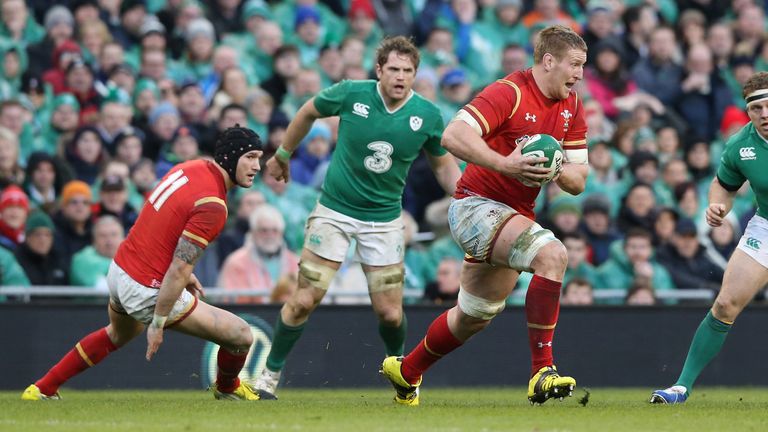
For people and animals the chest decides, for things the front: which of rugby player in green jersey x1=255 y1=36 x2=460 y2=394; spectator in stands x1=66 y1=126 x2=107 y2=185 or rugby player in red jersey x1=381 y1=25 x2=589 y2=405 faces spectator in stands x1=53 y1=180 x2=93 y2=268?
spectator in stands x1=66 y1=126 x2=107 y2=185

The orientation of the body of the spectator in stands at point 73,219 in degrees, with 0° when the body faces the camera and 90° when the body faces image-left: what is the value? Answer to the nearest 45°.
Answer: approximately 0°

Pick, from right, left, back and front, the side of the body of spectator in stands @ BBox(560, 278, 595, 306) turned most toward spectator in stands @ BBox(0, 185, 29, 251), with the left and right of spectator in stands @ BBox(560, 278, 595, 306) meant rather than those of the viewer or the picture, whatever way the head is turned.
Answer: right

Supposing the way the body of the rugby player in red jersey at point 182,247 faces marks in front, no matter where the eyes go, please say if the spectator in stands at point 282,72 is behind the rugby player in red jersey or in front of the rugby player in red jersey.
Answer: in front

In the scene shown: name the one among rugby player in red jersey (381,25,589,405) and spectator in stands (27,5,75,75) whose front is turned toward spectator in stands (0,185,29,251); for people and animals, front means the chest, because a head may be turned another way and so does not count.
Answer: spectator in stands (27,5,75,75)

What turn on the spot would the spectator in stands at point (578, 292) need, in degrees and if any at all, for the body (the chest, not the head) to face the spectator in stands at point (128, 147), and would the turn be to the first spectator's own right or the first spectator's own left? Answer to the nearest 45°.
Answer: approximately 90° to the first spectator's own right

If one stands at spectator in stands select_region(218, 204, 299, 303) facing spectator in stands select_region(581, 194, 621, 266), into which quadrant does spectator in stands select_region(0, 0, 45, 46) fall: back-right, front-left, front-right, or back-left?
back-left

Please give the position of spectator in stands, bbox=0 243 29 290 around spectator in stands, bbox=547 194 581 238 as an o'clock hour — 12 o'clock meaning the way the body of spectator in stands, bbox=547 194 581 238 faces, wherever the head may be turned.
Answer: spectator in stands, bbox=0 243 29 290 is roughly at 2 o'clock from spectator in stands, bbox=547 194 581 238.

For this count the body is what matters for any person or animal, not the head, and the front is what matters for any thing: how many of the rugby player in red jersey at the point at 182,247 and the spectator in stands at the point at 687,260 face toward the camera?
1

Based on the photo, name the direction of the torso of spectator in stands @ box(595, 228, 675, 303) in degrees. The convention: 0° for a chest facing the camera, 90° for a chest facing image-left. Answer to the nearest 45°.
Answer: approximately 0°

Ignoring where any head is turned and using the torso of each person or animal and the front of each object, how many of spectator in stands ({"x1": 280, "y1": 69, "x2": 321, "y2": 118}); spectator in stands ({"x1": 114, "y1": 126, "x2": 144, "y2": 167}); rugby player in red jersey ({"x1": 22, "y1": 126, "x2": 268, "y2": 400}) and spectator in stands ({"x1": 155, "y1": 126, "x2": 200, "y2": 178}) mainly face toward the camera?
3
